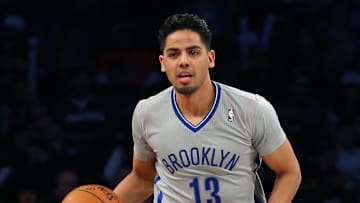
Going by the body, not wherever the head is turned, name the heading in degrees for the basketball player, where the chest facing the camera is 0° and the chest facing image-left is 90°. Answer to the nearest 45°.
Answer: approximately 0°
